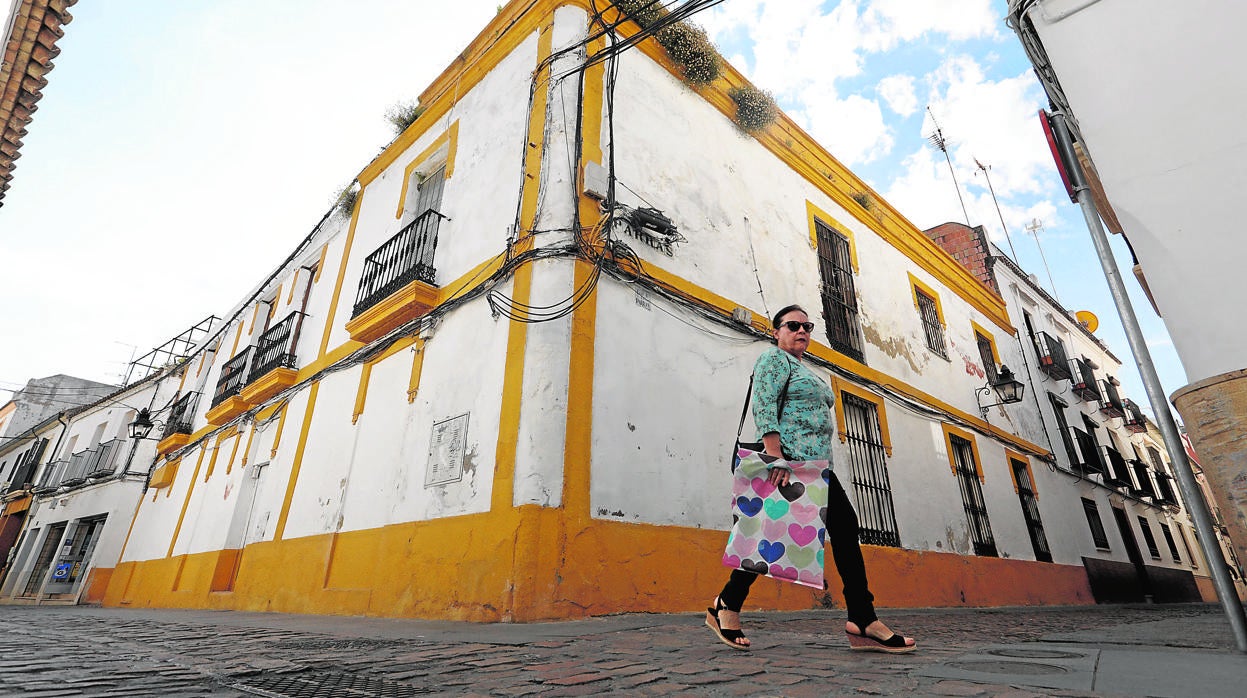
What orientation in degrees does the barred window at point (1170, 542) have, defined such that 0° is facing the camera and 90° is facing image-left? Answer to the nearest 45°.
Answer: approximately 270°

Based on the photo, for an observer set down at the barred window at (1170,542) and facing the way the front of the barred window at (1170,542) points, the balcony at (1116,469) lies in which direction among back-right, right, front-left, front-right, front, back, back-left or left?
right

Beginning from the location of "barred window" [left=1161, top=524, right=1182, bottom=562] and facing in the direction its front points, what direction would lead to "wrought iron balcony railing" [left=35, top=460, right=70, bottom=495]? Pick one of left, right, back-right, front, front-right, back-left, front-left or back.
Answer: back-right

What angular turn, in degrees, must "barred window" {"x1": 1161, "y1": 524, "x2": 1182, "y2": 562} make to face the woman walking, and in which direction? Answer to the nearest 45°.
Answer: approximately 90° to its right

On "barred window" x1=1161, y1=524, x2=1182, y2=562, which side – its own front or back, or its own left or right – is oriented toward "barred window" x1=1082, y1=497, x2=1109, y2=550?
right
